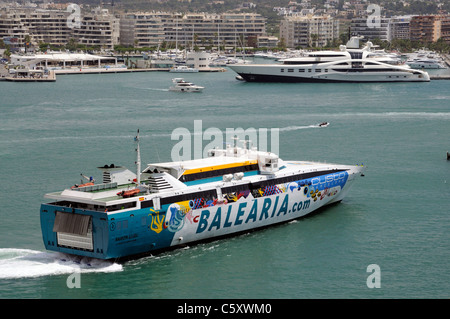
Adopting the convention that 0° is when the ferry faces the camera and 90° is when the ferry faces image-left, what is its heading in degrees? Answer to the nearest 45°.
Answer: approximately 225°
